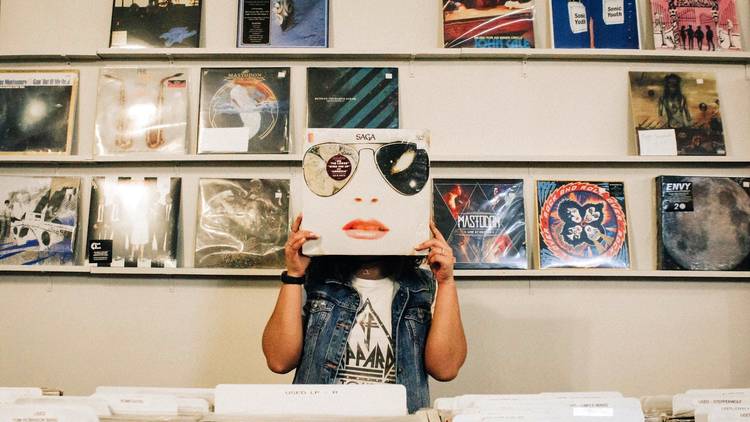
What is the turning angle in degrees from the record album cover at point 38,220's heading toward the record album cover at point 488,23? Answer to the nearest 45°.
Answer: approximately 45° to its left

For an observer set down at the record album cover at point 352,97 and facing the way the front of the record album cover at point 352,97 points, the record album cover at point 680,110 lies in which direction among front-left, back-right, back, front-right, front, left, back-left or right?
left

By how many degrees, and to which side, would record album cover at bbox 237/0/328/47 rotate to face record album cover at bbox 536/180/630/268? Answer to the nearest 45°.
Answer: approximately 90° to its left

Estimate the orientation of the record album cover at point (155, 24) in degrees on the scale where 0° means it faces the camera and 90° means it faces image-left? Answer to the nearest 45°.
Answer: approximately 0°

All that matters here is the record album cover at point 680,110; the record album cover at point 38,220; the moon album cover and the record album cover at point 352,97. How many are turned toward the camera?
4

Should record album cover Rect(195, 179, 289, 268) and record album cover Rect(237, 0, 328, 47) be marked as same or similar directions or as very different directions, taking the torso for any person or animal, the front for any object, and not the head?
same or similar directions

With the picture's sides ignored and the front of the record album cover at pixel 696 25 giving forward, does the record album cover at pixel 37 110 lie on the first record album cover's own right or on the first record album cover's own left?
on the first record album cover's own right

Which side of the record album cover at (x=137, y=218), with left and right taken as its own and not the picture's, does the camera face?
front

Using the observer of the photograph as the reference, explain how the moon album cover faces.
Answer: facing the viewer

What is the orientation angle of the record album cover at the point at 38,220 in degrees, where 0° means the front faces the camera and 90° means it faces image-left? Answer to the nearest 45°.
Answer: approximately 0°

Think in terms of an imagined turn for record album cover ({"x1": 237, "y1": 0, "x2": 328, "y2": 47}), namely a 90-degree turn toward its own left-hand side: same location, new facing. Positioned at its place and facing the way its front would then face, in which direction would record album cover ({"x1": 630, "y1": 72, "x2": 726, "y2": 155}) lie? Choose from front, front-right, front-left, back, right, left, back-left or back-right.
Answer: front
